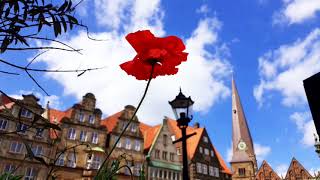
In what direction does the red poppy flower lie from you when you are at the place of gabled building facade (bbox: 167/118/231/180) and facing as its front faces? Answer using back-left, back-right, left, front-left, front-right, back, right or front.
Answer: front-right

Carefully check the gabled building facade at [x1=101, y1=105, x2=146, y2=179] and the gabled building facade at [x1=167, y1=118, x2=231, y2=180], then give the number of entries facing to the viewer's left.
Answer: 0

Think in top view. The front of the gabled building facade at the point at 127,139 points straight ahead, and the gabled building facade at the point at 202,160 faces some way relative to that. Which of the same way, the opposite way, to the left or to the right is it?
the same way

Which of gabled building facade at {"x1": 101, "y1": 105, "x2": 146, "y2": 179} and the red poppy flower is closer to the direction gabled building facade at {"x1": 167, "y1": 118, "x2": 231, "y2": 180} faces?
the red poppy flower

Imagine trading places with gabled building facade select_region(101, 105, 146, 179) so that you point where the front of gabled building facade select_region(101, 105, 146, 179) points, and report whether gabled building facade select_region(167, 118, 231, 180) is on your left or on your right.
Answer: on your left

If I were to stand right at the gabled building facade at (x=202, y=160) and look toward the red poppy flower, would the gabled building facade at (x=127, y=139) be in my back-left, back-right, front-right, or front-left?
front-right

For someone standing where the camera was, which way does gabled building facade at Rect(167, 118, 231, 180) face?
facing the viewer and to the right of the viewer

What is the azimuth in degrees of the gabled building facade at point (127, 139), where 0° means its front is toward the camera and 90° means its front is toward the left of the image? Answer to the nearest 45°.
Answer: approximately 315°

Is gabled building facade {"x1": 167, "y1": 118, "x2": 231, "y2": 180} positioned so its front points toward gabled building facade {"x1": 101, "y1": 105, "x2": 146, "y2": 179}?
no
